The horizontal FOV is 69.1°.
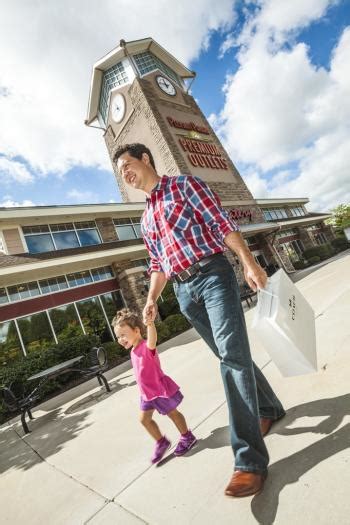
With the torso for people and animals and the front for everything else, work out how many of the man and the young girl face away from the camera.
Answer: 0

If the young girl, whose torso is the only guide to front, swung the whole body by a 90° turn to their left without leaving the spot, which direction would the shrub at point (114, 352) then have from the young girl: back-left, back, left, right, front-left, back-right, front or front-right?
back-left

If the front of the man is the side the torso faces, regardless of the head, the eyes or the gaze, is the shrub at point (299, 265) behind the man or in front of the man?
behind

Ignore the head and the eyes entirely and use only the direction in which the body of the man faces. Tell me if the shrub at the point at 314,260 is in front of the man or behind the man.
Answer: behind

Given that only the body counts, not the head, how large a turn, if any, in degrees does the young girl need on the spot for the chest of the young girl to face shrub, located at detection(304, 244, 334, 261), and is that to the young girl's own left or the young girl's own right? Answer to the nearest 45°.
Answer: approximately 180°

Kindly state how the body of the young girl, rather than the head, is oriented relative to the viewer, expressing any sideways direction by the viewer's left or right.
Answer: facing the viewer and to the left of the viewer

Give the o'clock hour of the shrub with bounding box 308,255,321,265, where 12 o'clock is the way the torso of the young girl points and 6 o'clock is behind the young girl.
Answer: The shrub is roughly at 6 o'clock from the young girl.

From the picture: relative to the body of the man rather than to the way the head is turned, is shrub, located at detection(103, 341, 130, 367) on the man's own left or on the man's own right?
on the man's own right

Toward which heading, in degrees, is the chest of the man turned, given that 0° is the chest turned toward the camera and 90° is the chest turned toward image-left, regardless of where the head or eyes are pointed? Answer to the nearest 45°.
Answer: approximately 45°

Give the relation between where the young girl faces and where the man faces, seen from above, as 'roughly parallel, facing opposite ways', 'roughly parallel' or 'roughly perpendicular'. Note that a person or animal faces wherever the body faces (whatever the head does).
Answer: roughly parallel

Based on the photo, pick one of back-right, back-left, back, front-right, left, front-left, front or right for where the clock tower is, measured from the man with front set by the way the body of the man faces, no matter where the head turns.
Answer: back-right

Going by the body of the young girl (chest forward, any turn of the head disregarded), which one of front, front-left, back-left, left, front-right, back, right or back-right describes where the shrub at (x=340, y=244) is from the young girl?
back
